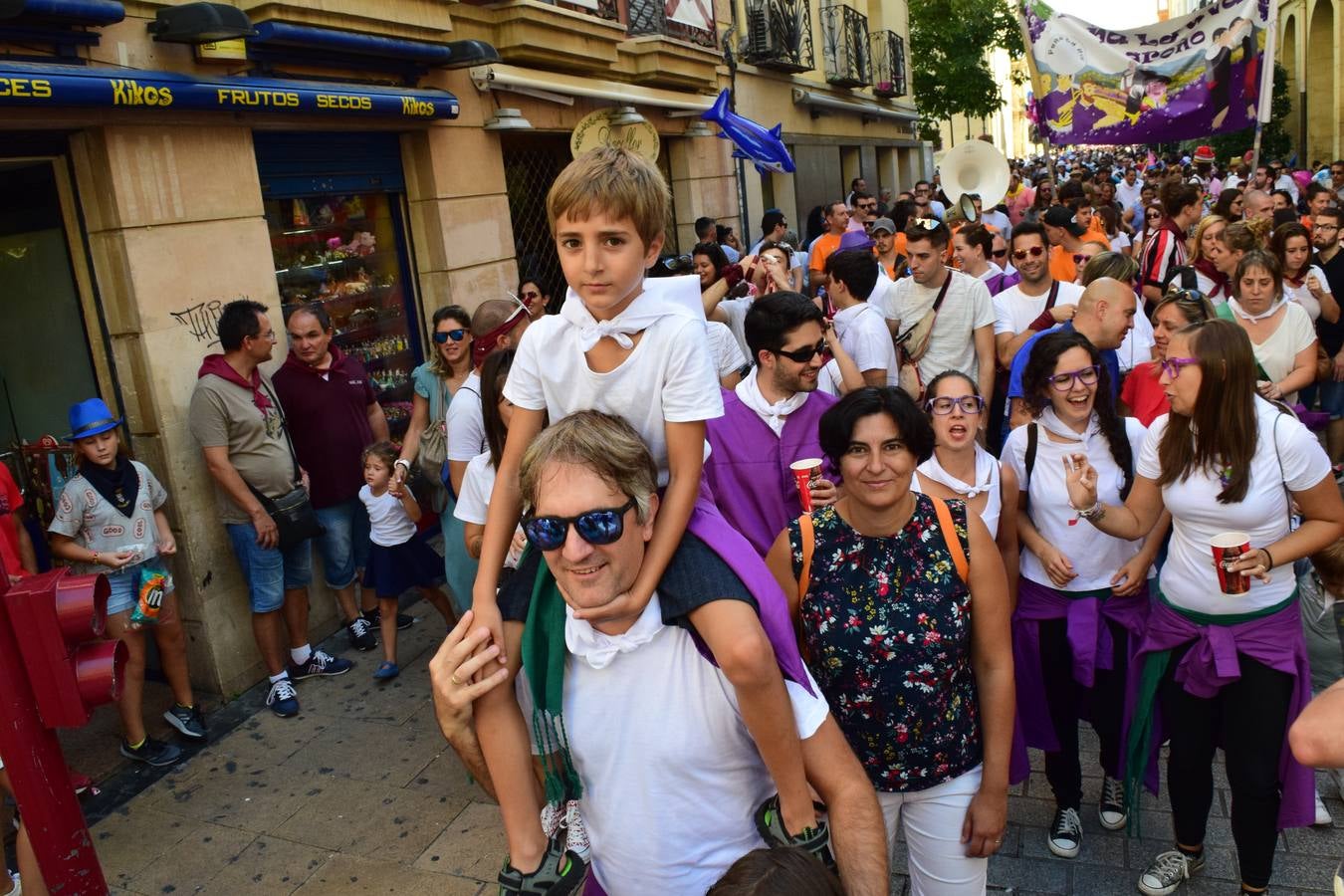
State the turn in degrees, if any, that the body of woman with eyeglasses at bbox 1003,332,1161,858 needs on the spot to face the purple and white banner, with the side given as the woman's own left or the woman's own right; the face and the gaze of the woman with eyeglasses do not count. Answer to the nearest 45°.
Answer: approximately 180°

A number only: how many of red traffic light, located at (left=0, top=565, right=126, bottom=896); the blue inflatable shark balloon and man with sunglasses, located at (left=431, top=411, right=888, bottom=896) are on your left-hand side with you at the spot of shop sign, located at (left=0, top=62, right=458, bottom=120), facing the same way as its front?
1

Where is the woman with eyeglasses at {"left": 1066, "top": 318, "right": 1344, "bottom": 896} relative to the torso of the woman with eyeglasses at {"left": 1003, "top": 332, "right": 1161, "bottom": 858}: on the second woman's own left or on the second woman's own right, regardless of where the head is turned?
on the second woman's own left

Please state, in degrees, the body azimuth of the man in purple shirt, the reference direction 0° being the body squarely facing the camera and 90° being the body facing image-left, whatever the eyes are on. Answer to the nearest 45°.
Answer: approximately 315°

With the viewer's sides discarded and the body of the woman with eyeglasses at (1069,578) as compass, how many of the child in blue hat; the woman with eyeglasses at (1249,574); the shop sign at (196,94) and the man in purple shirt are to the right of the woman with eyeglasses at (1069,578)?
3

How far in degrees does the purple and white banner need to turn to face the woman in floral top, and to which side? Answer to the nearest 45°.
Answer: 0° — it already faces them

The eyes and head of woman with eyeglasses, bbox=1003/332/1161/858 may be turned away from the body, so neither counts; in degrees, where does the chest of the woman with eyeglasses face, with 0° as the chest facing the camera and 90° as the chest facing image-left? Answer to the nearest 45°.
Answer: approximately 0°

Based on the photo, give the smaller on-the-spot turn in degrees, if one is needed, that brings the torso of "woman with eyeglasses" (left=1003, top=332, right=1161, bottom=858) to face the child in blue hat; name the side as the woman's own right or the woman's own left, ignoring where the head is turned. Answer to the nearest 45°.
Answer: approximately 90° to the woman's own right

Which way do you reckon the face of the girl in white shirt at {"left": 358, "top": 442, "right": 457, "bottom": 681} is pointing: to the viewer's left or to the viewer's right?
to the viewer's left

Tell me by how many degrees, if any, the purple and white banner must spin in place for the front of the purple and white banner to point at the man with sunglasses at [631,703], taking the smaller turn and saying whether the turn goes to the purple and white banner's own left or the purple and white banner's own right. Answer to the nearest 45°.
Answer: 0° — it already faces them

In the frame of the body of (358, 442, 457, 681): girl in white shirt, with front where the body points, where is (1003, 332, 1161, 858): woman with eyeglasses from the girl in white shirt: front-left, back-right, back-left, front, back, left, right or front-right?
left

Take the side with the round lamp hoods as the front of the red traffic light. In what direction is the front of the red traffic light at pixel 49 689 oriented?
to the viewer's right

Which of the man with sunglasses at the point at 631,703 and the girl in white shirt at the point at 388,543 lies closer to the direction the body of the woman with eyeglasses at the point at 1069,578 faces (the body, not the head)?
the man with sunglasses
